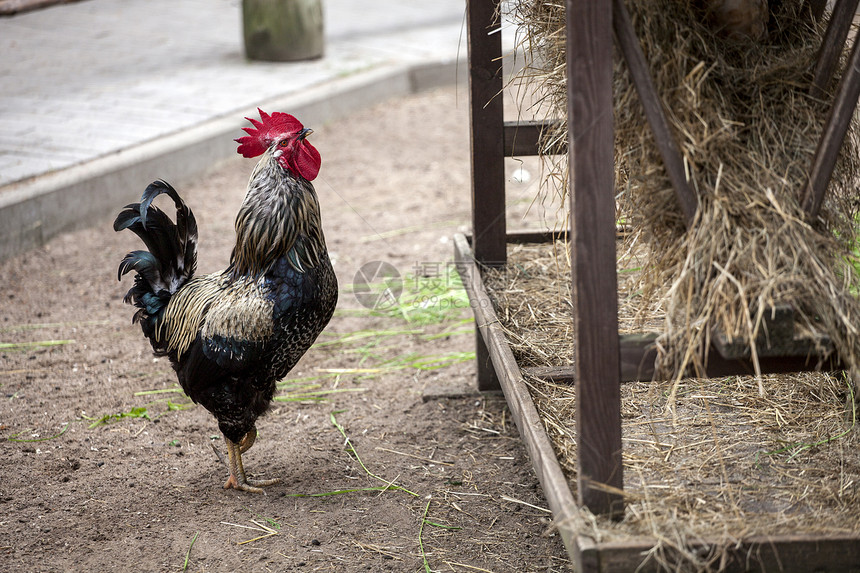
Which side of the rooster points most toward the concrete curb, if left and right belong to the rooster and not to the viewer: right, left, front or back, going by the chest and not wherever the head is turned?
left

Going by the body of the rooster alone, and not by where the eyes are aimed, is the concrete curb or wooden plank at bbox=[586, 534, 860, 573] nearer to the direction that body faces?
the wooden plank

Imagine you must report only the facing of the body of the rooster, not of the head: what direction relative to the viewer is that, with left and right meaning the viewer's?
facing to the right of the viewer
